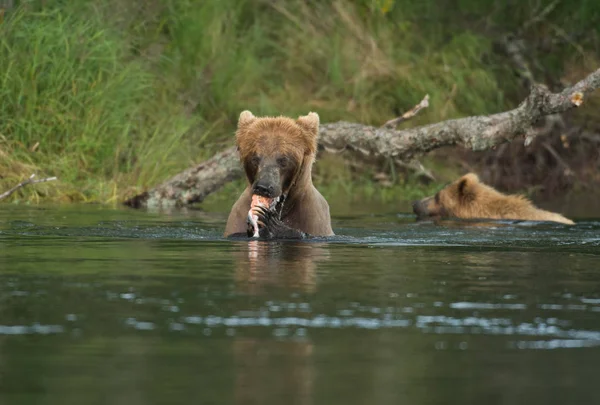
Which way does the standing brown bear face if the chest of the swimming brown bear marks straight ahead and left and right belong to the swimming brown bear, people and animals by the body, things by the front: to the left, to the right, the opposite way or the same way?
to the left

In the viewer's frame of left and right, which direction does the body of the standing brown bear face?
facing the viewer

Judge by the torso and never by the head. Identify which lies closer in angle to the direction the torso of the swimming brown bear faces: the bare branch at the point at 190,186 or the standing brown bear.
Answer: the bare branch

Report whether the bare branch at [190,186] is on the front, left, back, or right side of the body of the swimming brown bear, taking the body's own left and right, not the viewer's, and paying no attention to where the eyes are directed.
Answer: front

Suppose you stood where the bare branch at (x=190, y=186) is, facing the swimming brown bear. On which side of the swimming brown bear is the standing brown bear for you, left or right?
right

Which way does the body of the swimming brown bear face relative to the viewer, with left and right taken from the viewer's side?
facing to the left of the viewer

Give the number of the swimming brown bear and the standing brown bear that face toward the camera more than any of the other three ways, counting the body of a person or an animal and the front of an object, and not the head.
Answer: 1
